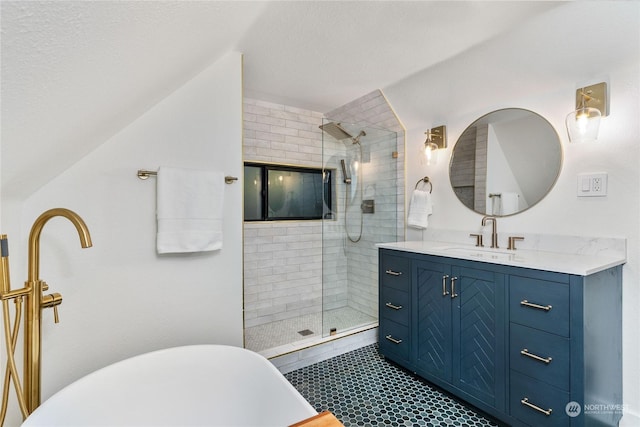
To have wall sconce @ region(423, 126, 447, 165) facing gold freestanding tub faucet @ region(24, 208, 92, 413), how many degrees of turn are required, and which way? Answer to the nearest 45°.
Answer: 0° — it already faces it

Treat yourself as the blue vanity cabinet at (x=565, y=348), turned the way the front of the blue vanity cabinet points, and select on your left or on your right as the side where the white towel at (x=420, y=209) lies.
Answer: on your right

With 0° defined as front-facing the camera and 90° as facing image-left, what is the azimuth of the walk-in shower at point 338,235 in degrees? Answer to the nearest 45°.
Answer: approximately 315°

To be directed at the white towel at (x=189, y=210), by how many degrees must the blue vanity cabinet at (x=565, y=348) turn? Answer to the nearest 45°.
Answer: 0° — it already faces it

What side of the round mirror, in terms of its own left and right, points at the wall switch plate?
left
